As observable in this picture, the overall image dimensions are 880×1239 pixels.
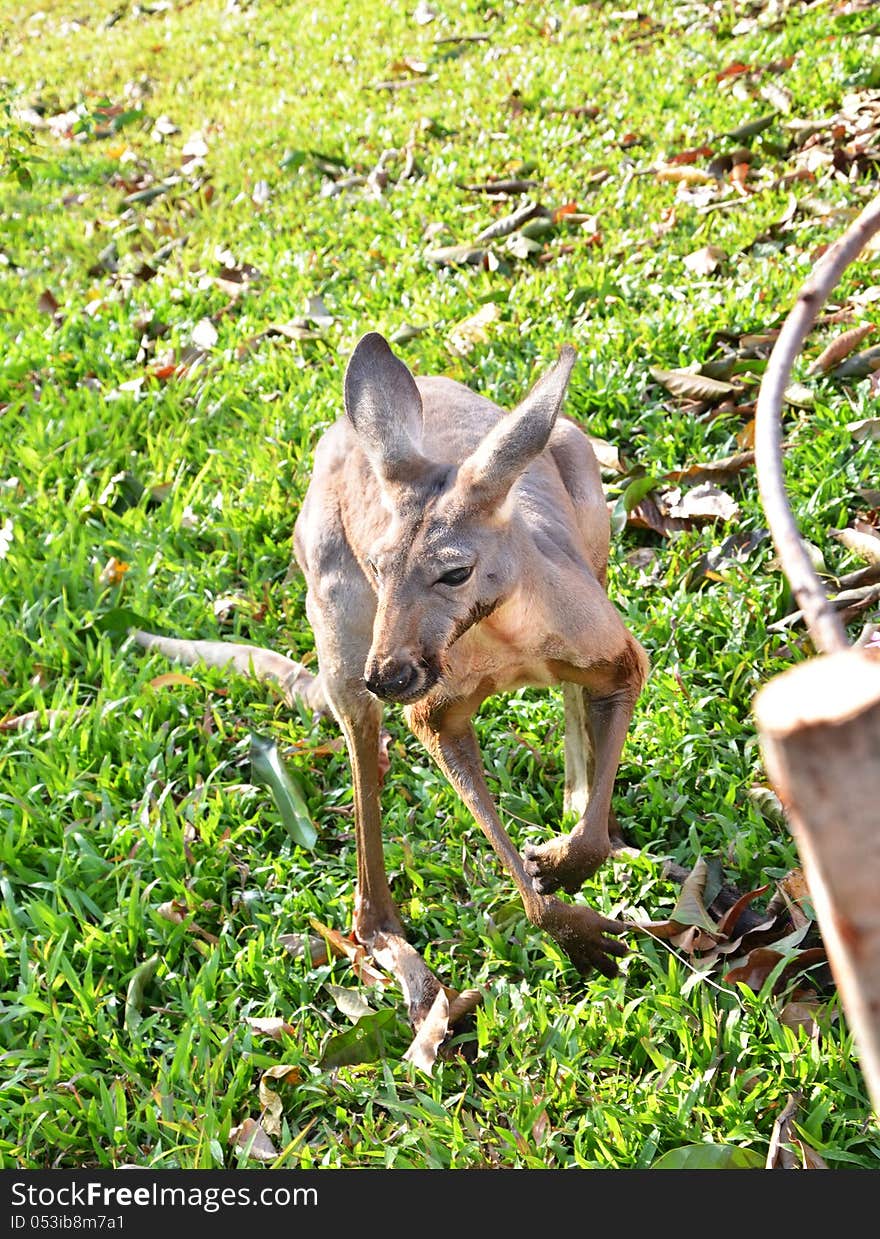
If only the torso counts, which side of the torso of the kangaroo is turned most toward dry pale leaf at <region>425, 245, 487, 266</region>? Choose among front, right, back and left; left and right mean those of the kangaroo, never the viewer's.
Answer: back

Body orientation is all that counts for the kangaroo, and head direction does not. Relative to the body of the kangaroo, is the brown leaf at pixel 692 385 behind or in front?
behind

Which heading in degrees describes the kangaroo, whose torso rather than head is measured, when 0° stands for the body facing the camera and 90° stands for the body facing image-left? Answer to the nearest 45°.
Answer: approximately 0°

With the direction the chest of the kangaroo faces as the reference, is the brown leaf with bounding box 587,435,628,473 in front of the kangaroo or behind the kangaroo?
behind

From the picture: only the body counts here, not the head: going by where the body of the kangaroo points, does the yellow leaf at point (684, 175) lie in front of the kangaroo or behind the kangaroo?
behind

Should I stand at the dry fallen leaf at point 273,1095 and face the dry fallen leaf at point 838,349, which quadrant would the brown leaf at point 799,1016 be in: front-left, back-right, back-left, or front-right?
front-right

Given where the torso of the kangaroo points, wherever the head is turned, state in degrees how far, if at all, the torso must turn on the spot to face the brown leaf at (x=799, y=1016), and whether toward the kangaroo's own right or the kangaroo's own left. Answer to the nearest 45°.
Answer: approximately 45° to the kangaroo's own left

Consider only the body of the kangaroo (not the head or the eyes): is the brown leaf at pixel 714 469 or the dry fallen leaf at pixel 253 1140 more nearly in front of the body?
the dry fallen leaf

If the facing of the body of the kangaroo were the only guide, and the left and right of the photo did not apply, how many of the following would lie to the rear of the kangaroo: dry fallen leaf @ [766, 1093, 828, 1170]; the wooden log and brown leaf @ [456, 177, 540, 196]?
1

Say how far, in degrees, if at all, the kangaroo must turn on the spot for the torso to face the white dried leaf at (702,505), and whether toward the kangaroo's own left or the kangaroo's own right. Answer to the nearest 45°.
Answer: approximately 135° to the kangaroo's own left

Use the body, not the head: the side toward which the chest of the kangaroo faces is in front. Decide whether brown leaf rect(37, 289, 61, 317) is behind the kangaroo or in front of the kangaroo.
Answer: behind
